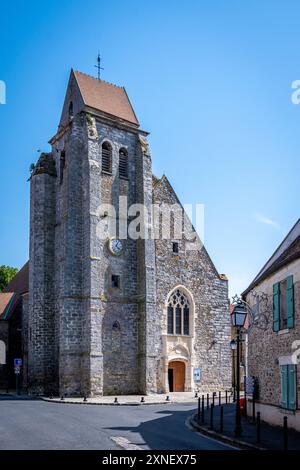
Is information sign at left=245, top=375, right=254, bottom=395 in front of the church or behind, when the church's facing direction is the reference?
in front

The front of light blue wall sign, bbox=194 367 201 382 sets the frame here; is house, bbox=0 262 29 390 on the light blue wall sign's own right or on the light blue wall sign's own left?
on the light blue wall sign's own right

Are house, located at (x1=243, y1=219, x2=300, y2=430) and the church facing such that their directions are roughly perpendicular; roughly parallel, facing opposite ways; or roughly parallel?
roughly perpendicular

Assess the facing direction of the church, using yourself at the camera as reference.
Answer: facing the viewer and to the right of the viewer

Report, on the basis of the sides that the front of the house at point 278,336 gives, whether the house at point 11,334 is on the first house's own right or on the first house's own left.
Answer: on the first house's own right

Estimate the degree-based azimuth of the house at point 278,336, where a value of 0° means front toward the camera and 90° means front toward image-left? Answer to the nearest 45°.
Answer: approximately 45°
